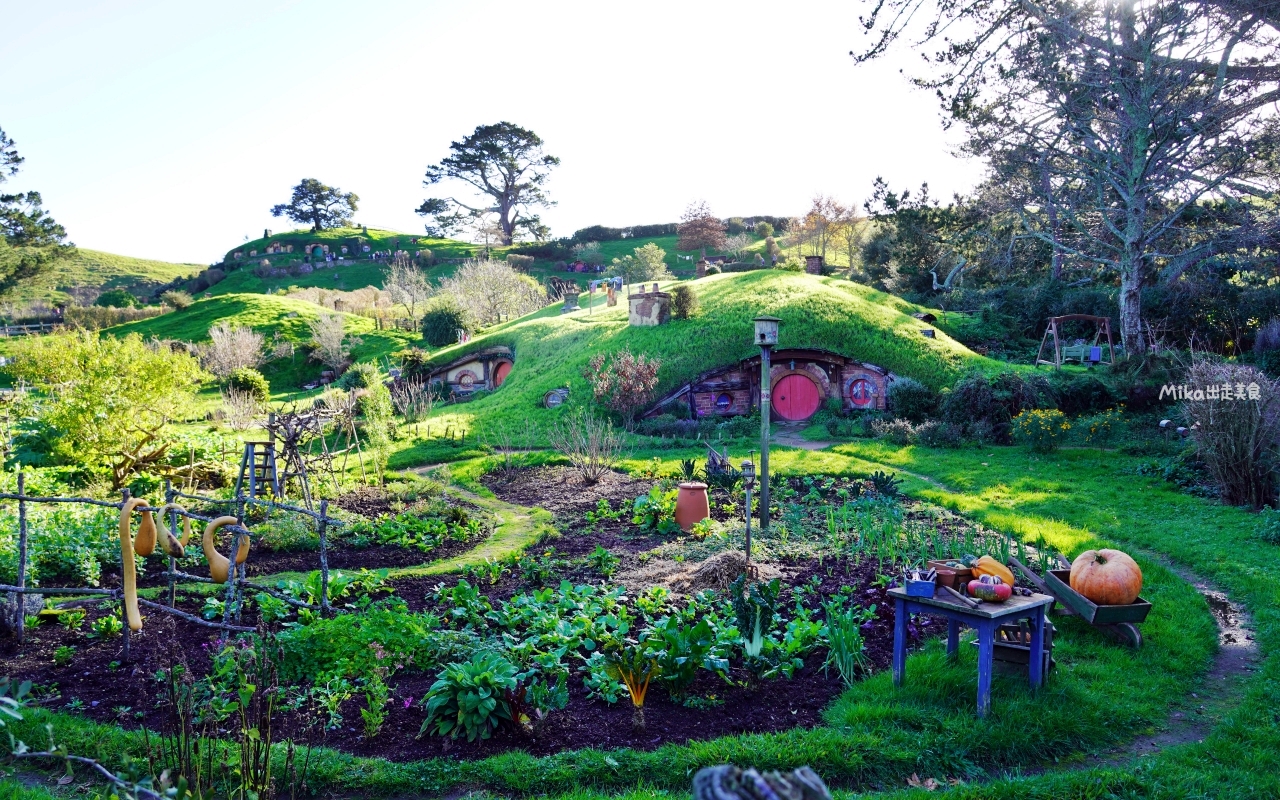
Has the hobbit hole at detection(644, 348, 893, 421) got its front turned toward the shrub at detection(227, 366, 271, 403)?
no

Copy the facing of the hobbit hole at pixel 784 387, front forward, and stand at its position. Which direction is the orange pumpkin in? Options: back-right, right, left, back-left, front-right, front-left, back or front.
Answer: front

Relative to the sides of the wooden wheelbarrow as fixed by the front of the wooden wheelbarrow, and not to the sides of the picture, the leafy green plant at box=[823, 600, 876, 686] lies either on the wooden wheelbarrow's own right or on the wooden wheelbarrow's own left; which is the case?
on the wooden wheelbarrow's own right

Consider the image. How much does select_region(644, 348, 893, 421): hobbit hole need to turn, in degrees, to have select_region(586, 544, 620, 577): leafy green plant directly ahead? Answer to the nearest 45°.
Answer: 0° — it already faces it

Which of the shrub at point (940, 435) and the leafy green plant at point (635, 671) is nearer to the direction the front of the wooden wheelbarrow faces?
the leafy green plant

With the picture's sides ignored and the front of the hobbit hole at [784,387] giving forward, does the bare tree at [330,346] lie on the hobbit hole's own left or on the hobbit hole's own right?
on the hobbit hole's own right

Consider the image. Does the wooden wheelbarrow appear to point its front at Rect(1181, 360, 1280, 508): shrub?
no

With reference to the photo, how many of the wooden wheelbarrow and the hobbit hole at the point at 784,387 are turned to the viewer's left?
0

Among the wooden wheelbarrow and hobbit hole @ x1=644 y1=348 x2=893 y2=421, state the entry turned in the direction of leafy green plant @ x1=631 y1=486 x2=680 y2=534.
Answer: the hobbit hole

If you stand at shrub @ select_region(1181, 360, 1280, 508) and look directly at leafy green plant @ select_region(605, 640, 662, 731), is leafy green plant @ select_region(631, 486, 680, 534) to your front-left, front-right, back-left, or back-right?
front-right

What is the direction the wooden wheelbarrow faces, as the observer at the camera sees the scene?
facing the viewer and to the right of the viewer

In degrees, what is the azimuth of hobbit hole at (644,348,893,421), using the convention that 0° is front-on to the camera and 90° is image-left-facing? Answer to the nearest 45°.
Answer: approximately 0°

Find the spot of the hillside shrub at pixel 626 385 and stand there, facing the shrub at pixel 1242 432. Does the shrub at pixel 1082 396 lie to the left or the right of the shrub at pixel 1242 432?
left

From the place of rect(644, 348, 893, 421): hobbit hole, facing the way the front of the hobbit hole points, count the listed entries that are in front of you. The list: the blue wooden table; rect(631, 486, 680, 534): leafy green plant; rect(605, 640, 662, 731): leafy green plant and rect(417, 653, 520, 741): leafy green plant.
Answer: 4
